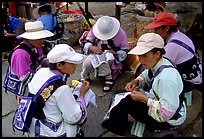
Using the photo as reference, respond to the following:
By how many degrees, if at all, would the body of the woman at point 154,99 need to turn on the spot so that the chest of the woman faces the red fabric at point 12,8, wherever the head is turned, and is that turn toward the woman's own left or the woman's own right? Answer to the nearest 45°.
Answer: approximately 45° to the woman's own right

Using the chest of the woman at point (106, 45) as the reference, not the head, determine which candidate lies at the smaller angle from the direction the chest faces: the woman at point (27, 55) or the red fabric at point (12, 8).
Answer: the woman

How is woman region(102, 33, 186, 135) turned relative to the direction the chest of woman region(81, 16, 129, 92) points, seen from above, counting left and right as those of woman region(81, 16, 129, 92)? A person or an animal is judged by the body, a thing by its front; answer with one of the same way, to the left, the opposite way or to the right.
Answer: to the right

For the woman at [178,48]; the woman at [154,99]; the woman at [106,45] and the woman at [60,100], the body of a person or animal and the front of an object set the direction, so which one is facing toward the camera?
the woman at [106,45]

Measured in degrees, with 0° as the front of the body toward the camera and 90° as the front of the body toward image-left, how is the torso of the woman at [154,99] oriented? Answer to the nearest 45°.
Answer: approximately 90°

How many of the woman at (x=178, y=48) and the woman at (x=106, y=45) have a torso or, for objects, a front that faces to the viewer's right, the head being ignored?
0

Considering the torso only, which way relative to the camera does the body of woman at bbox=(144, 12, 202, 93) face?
to the viewer's left

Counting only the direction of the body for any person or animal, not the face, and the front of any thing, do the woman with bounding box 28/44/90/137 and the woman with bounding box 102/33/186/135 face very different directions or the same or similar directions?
very different directions

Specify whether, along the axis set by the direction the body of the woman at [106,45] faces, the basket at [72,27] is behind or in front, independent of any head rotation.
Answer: behind

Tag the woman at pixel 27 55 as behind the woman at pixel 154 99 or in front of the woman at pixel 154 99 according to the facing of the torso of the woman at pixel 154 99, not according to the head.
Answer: in front

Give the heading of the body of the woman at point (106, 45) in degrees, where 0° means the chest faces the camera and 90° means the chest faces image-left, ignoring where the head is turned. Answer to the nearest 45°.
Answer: approximately 0°

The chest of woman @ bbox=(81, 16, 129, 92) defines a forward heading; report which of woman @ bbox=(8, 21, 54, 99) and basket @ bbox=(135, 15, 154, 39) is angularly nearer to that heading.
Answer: the woman

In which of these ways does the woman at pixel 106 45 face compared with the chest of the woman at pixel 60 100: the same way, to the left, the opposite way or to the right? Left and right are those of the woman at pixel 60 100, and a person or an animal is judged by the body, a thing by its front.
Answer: to the right

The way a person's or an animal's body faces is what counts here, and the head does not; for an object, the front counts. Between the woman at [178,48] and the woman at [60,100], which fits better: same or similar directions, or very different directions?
very different directions

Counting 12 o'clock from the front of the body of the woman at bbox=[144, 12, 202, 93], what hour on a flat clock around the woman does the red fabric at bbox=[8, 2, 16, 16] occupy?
The red fabric is roughly at 1 o'clock from the woman.

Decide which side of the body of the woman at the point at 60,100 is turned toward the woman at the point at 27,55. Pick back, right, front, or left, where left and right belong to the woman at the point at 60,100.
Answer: left
